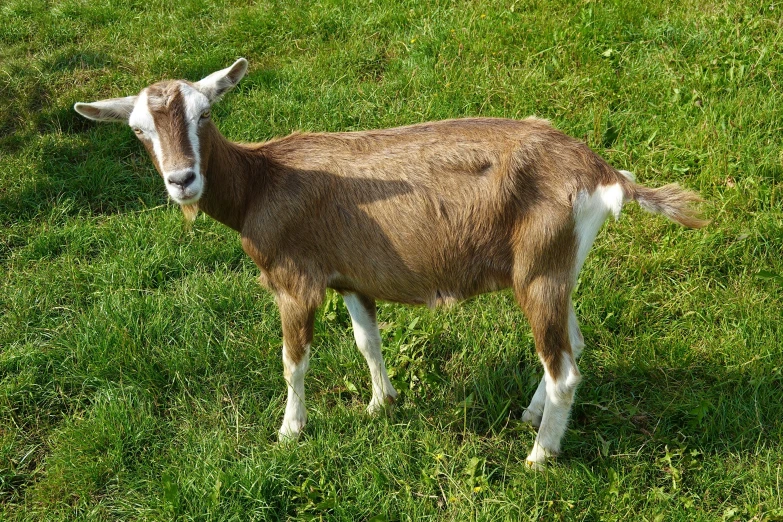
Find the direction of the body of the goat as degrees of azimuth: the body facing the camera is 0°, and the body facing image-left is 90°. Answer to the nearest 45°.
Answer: approximately 90°
